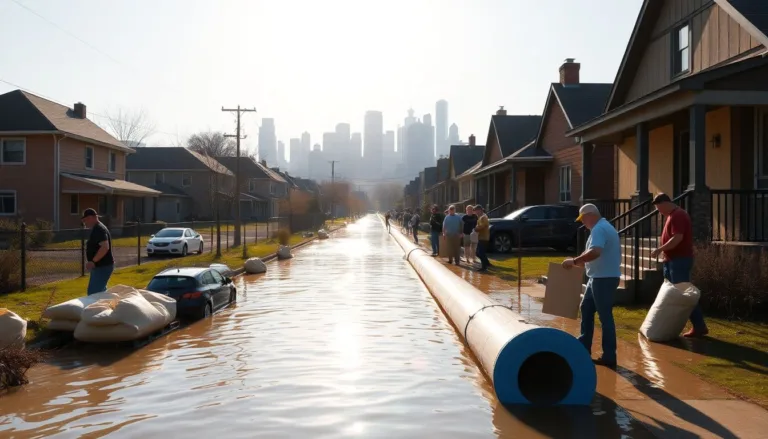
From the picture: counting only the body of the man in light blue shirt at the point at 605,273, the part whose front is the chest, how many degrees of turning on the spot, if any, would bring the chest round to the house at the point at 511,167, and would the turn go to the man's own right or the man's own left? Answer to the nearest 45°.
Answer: approximately 90° to the man's own right

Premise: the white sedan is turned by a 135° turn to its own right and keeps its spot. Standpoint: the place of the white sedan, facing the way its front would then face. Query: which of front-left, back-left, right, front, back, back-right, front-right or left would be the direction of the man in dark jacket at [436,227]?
back-right

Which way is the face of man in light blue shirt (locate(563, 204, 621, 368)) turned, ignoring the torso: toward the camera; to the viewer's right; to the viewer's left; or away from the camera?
to the viewer's left

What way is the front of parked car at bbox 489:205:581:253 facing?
to the viewer's left

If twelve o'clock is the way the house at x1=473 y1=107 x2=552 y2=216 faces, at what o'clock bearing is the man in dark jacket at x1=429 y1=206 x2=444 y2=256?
The man in dark jacket is roughly at 11 o'clock from the house.

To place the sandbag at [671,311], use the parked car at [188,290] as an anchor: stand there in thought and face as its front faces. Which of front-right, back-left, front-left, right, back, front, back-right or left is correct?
right

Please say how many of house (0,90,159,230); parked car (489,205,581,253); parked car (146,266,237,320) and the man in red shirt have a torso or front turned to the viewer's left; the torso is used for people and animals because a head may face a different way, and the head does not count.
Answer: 2

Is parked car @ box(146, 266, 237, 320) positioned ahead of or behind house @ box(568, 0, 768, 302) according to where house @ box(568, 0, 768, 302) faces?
ahead

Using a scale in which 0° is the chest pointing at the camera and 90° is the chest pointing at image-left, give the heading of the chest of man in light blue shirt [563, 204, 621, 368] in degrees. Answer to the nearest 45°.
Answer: approximately 90°
